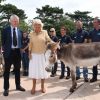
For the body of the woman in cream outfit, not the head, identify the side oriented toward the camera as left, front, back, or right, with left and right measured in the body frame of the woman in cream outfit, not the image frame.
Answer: front

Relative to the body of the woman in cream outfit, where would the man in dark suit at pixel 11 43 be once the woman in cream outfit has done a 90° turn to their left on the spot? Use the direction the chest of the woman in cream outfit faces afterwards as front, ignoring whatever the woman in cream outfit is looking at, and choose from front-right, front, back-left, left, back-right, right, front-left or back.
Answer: back

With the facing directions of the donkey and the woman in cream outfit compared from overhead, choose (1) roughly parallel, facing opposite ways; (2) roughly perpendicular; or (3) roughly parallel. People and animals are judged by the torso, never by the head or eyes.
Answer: roughly perpendicular

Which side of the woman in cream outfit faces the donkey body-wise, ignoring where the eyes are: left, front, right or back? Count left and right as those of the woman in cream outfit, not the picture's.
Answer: left

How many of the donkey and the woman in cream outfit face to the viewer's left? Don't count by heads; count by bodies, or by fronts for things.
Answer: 1

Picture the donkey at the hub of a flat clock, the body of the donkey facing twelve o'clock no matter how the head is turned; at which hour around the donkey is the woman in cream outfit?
The woman in cream outfit is roughly at 11 o'clock from the donkey.

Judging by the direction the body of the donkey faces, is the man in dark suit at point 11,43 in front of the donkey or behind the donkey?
in front

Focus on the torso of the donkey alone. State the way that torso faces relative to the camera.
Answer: to the viewer's left
